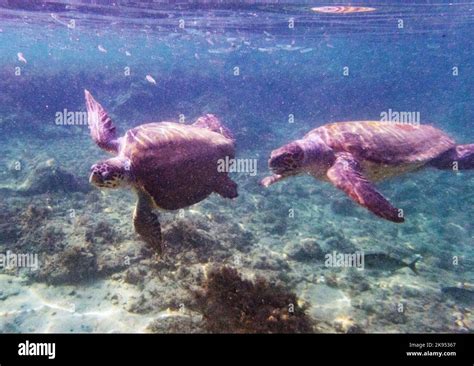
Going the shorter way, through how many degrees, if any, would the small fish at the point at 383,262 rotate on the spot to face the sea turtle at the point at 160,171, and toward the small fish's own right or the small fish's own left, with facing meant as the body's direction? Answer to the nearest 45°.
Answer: approximately 45° to the small fish's own left

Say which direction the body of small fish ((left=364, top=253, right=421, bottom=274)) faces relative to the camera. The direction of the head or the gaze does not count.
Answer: to the viewer's left

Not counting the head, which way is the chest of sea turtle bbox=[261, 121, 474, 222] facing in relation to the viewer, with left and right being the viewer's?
facing to the left of the viewer
